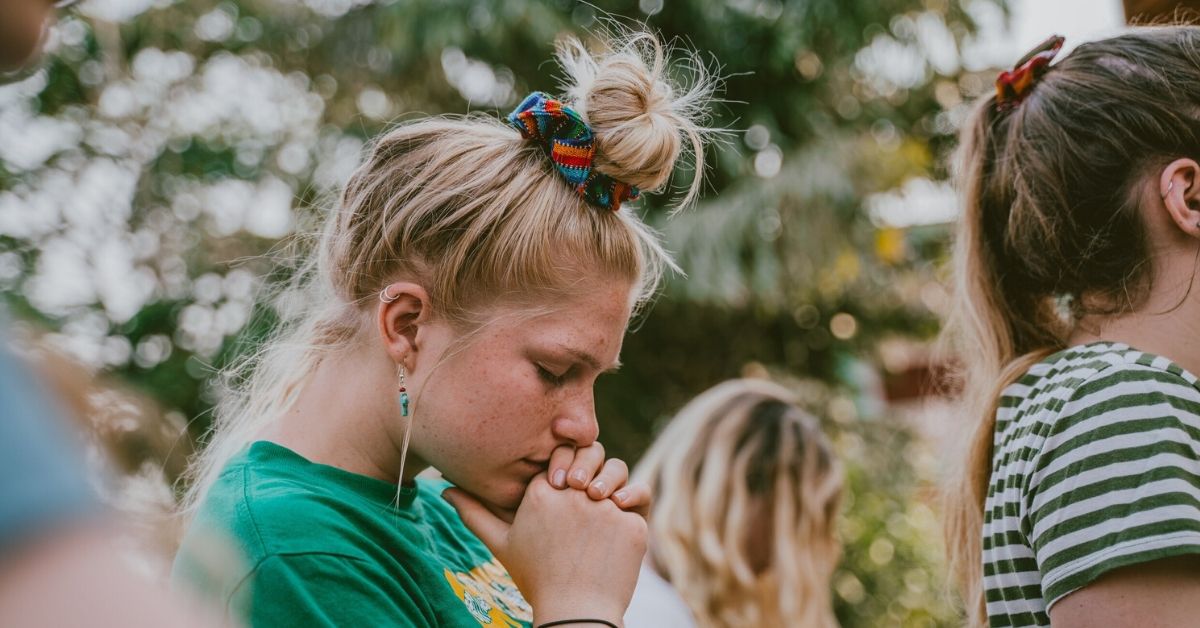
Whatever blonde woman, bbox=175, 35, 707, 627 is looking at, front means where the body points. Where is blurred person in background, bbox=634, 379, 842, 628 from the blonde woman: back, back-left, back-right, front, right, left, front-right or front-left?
front-left

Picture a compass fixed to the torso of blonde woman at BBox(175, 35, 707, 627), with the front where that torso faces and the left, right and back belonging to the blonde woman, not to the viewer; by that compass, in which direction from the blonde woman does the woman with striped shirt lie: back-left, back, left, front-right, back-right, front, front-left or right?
front

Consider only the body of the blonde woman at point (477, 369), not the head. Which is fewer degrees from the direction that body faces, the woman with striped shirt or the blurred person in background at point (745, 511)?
the woman with striped shirt

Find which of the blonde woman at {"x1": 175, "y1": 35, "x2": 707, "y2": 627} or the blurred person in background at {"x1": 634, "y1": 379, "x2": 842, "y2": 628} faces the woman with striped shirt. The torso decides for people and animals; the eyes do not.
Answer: the blonde woman

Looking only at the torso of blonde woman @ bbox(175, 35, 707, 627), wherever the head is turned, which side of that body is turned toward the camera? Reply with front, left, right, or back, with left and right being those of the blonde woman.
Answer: right

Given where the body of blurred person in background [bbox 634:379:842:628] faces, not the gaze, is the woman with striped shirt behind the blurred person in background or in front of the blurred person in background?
behind

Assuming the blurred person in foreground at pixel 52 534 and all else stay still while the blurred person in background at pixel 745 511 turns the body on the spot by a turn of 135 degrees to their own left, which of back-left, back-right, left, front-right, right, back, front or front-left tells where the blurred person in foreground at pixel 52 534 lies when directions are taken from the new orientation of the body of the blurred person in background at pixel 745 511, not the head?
front-left

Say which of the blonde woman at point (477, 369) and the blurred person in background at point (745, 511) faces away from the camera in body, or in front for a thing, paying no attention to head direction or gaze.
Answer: the blurred person in background

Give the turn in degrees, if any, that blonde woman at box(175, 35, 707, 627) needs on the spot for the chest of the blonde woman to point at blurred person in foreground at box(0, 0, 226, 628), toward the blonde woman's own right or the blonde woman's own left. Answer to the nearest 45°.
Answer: approximately 90° to the blonde woman's own right

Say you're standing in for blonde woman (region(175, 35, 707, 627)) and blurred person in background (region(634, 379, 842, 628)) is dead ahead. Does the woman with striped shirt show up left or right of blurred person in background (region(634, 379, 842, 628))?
right

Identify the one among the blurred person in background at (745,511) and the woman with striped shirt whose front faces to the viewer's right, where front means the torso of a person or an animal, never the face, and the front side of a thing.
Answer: the woman with striped shirt

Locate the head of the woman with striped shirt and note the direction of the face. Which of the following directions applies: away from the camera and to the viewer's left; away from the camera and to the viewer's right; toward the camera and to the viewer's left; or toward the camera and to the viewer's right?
away from the camera and to the viewer's right

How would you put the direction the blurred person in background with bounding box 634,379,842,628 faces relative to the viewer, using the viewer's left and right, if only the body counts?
facing away from the viewer
